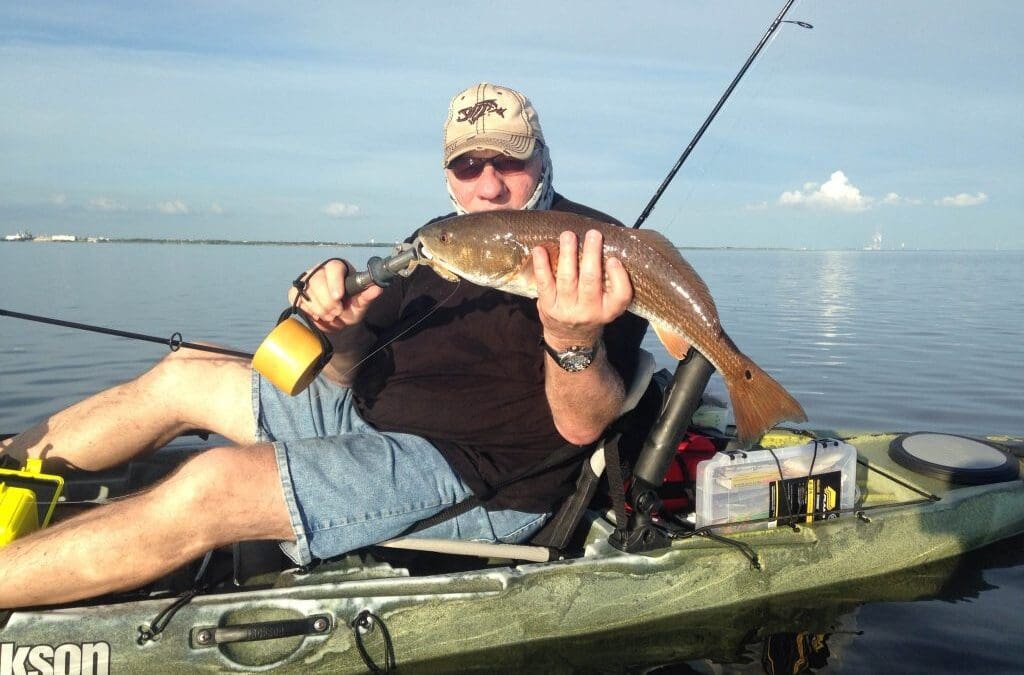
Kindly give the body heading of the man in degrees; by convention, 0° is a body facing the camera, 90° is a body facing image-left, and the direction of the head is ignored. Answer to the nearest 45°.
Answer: approximately 45°

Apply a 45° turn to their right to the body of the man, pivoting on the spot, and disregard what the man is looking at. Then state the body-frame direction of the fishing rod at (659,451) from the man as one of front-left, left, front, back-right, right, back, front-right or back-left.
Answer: back
